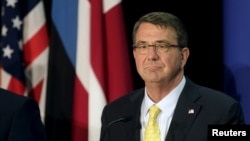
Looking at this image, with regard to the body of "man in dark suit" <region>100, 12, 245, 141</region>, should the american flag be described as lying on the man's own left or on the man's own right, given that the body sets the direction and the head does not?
on the man's own right

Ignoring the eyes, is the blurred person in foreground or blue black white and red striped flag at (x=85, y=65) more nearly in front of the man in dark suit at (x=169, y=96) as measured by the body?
the blurred person in foreground

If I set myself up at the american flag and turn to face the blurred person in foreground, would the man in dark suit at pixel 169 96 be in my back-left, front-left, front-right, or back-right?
front-left

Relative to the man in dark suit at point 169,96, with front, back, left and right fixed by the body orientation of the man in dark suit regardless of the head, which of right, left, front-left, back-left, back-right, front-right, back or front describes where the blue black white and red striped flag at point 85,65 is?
right

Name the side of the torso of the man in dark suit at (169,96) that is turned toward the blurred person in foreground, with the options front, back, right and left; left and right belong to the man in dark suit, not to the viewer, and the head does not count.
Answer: front

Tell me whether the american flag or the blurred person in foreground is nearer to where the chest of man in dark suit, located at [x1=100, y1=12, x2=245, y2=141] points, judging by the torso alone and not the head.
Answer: the blurred person in foreground

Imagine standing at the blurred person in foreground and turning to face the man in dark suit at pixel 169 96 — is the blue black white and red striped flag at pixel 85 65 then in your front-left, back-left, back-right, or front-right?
front-left

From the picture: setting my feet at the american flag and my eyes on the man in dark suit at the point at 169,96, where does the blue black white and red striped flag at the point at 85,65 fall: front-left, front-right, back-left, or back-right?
front-left

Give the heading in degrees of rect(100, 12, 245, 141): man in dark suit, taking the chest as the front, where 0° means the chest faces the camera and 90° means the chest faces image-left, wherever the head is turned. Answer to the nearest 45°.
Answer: approximately 45°
